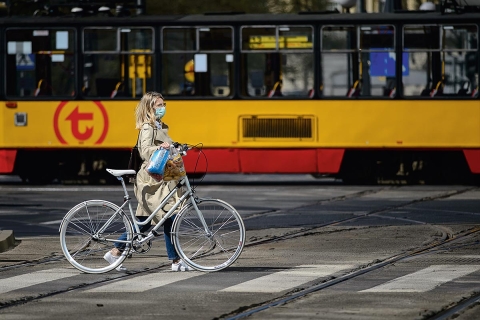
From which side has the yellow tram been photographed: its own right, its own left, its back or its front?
left

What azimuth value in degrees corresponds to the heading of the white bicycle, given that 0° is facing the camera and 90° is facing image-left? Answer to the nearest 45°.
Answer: approximately 270°

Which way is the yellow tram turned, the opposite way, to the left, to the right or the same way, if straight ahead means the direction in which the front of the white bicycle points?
the opposite way

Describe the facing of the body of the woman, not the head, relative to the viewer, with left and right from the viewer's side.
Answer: facing to the right of the viewer

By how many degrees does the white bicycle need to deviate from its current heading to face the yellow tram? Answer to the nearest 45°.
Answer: approximately 90° to its left
